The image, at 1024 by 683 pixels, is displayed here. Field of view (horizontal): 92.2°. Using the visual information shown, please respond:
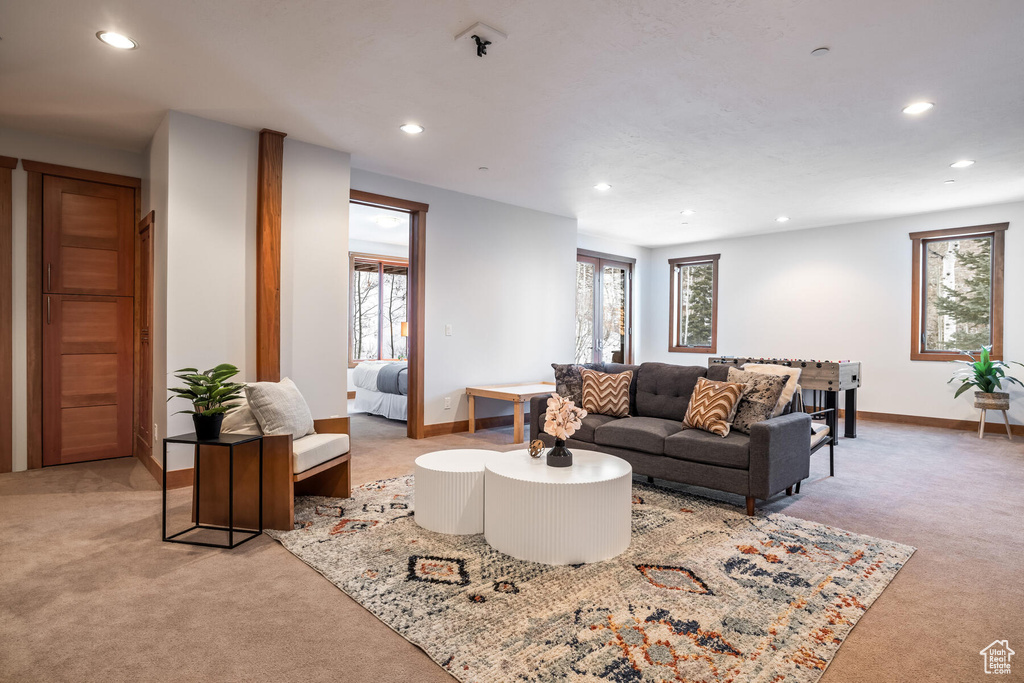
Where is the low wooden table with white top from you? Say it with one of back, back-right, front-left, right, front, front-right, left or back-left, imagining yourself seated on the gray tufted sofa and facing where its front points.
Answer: right

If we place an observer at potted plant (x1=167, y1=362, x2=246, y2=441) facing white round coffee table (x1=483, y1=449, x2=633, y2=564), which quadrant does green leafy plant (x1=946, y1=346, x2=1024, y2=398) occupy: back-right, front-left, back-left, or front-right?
front-left

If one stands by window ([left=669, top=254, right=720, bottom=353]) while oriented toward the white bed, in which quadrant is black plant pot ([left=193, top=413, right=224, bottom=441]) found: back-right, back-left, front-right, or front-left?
front-left

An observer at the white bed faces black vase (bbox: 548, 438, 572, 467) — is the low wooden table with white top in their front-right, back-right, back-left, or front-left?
front-left

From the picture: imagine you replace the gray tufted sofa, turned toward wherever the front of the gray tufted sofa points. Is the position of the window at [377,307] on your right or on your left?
on your right

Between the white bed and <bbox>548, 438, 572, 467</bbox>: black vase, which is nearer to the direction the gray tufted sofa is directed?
the black vase

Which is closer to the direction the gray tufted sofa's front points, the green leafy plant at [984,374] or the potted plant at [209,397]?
the potted plant

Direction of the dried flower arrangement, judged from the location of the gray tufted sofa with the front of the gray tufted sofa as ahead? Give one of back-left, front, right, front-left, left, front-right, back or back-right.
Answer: front

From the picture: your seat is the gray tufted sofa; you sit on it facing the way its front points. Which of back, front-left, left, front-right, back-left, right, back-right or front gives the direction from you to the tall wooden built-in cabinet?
front-right

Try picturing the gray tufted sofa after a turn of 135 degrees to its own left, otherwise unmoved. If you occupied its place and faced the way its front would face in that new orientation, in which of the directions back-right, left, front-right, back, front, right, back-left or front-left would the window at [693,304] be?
left

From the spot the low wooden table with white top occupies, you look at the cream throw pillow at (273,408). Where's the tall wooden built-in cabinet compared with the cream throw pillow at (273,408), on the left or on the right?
right

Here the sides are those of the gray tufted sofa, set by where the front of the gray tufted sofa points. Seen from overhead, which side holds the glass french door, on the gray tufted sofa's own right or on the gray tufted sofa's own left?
on the gray tufted sofa's own right

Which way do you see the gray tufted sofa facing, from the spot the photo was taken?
facing the viewer and to the left of the viewer

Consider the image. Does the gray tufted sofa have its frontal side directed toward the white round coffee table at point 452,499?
yes

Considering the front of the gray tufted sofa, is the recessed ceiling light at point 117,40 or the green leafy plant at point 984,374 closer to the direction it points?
the recessed ceiling light

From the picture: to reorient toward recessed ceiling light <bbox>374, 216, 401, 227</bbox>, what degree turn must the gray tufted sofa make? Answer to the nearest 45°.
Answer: approximately 90° to its right

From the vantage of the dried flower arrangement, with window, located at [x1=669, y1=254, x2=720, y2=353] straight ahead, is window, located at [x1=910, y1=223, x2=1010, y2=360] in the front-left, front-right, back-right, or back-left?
front-right
